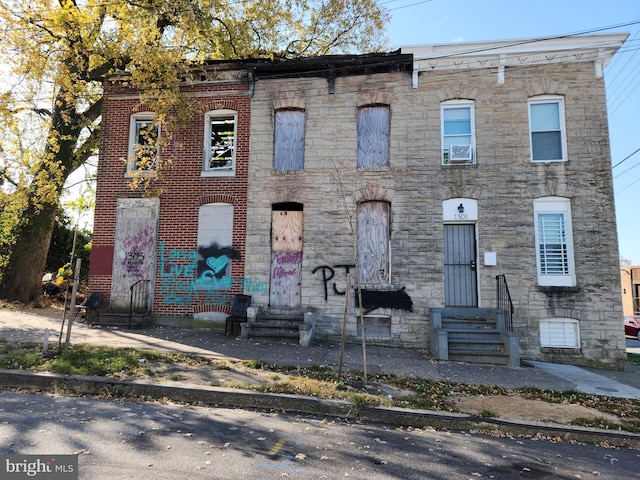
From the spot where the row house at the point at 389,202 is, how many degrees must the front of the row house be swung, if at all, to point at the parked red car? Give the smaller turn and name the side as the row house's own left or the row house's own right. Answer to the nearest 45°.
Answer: approximately 135° to the row house's own left

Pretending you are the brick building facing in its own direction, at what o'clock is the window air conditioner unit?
The window air conditioner unit is roughly at 10 o'clock from the brick building.

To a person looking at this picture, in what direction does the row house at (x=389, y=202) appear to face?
facing the viewer

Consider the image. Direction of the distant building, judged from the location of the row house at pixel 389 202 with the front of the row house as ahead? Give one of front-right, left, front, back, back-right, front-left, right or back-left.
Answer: back-left

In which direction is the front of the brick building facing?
toward the camera

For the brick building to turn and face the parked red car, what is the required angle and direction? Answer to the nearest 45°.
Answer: approximately 90° to its left

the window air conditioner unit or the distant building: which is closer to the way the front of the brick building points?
the window air conditioner unit
